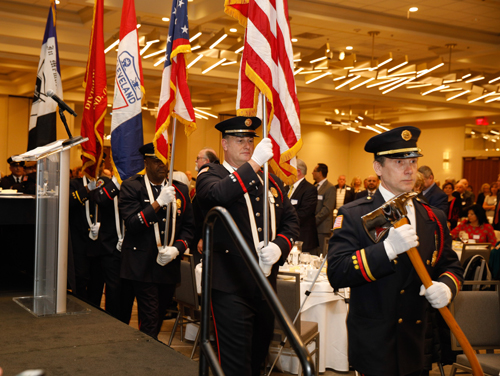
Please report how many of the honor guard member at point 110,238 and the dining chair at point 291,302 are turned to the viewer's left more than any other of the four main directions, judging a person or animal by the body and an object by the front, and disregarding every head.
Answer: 0

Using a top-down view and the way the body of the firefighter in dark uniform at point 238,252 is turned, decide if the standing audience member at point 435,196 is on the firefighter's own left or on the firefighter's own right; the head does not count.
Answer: on the firefighter's own left

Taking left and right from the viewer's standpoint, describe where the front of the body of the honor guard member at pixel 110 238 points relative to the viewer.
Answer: facing the viewer and to the right of the viewer

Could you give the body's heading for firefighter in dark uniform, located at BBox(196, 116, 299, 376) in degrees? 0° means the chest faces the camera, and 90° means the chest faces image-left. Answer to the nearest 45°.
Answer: approximately 315°

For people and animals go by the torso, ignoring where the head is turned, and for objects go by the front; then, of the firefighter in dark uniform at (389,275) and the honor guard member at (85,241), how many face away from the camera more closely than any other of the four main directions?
0

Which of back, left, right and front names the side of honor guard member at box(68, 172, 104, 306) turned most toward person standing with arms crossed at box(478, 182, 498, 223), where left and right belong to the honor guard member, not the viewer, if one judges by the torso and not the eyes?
left

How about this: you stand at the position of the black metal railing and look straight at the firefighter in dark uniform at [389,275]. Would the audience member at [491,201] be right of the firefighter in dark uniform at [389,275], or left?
left
